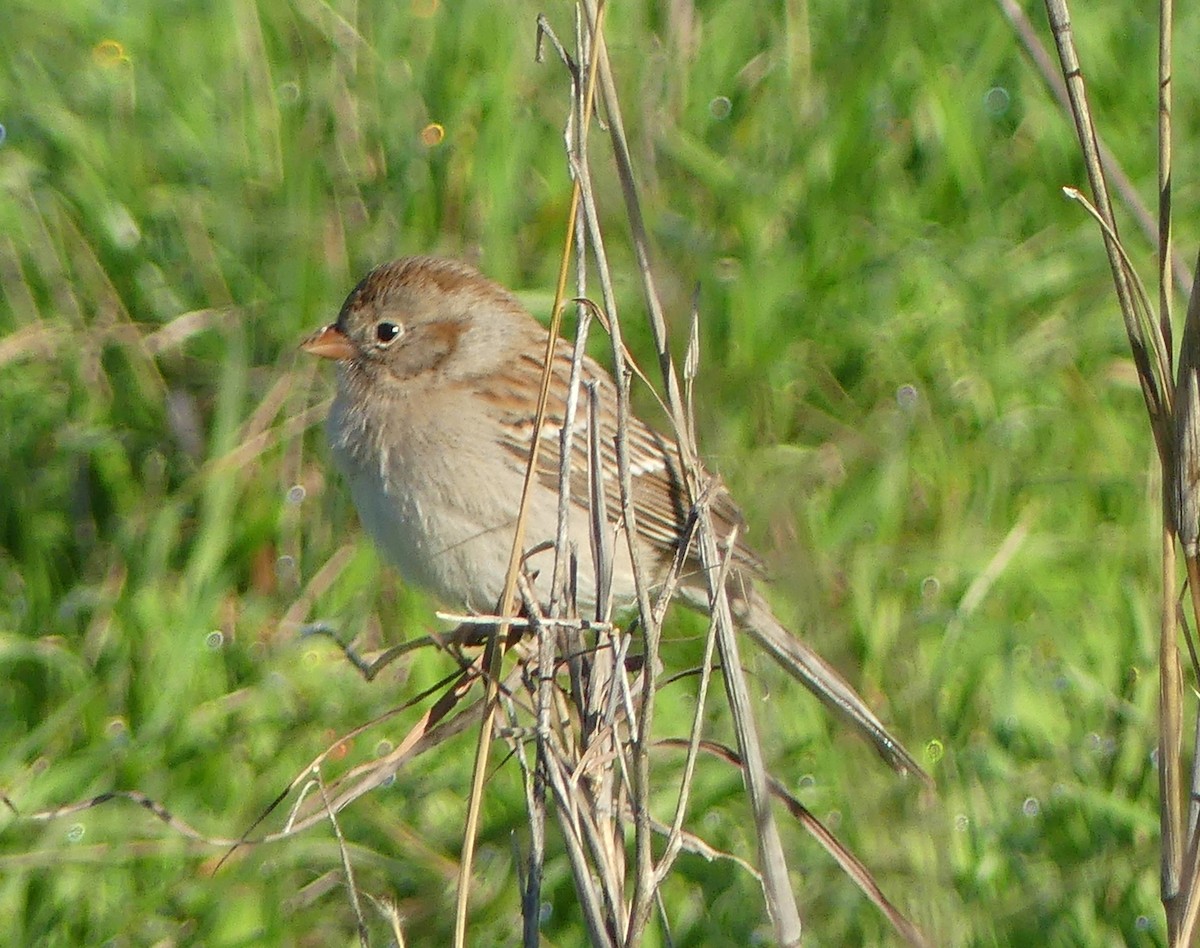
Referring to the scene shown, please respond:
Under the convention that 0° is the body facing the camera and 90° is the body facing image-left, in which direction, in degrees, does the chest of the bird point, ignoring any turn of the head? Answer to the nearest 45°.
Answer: approximately 90°
